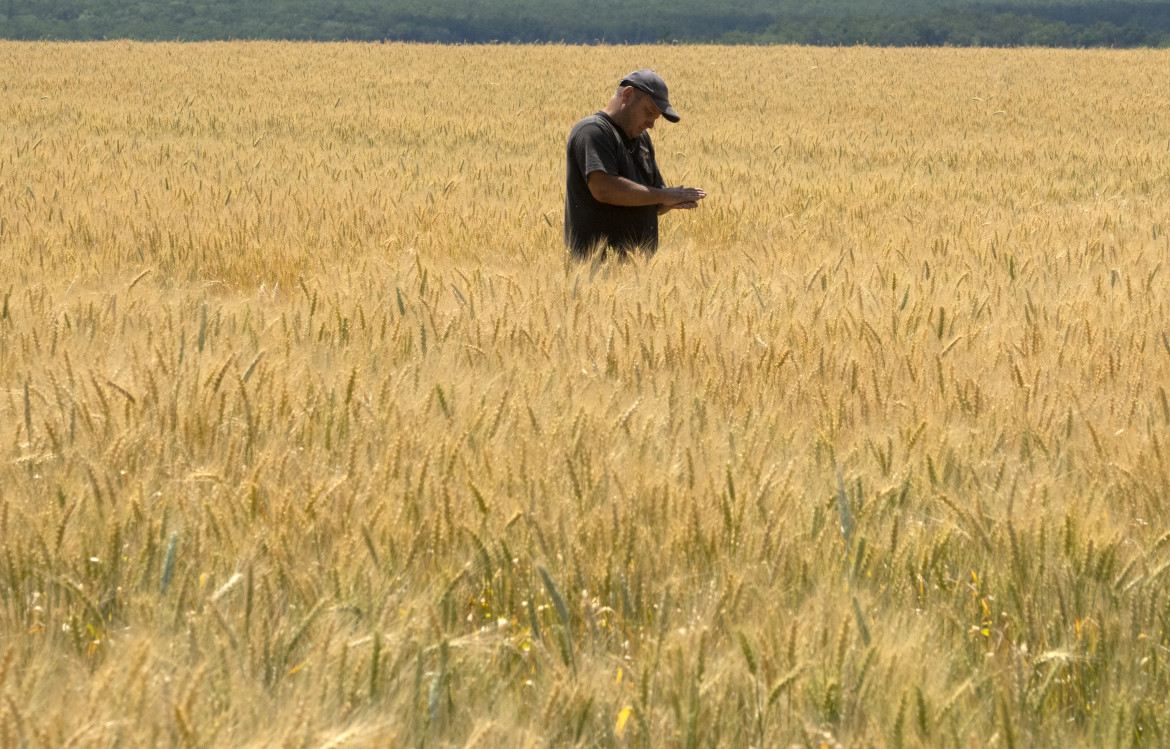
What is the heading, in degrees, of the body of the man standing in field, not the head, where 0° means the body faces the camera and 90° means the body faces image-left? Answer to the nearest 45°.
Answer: approximately 315°
